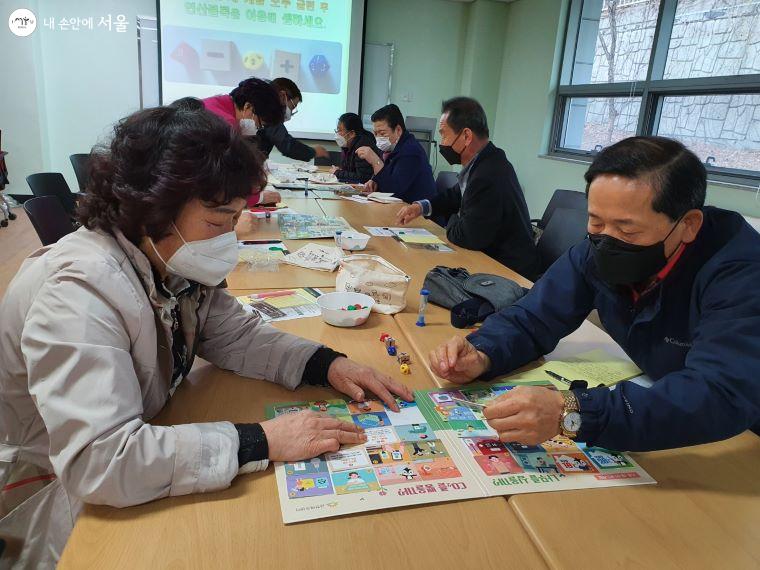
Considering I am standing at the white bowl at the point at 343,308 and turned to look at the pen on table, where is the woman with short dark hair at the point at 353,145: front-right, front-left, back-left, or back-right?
back-left

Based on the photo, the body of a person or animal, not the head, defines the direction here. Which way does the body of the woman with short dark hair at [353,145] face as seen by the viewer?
to the viewer's left

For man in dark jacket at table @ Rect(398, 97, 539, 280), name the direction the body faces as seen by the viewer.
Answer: to the viewer's left

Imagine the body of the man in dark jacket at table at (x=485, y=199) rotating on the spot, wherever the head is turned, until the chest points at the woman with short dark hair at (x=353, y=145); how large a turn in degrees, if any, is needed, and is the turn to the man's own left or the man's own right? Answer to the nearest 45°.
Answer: approximately 45° to the man's own right

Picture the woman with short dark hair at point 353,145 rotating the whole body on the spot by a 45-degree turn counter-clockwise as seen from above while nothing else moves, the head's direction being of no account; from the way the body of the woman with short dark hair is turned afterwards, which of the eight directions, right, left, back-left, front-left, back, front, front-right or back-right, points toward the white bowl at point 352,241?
front-left

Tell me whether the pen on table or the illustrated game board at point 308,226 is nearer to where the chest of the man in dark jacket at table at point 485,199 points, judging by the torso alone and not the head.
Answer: the illustrated game board
